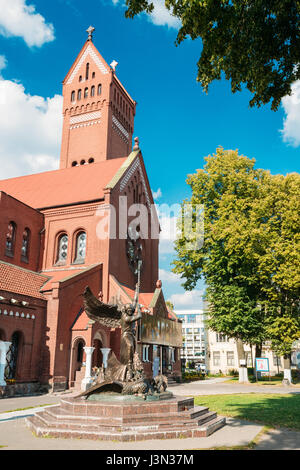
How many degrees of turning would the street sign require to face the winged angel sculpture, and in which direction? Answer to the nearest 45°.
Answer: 0° — it already faces it

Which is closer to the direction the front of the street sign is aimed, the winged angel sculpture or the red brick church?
the winged angel sculpture

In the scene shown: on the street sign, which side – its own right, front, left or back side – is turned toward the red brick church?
right

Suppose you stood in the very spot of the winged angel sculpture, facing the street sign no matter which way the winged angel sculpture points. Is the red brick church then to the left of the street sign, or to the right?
left

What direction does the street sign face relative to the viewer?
toward the camera
